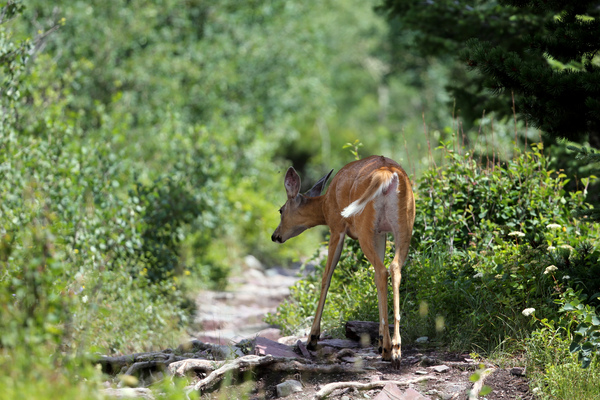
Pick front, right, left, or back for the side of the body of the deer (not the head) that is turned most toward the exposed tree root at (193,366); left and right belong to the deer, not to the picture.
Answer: left

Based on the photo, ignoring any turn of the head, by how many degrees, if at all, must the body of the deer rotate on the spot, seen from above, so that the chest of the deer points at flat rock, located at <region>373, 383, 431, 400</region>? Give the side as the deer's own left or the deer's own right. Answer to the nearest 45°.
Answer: approximately 135° to the deer's own left

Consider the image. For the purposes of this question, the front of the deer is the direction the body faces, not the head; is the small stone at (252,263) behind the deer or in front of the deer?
in front

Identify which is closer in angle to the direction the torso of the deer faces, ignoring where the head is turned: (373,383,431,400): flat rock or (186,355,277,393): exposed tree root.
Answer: the exposed tree root

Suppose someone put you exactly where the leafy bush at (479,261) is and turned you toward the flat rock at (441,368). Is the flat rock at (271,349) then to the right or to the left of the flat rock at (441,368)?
right

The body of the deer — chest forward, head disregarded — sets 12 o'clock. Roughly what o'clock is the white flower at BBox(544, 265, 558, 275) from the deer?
The white flower is roughly at 5 o'clock from the deer.

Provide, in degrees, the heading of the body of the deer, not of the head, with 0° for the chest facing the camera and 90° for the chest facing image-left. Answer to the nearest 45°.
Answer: approximately 135°

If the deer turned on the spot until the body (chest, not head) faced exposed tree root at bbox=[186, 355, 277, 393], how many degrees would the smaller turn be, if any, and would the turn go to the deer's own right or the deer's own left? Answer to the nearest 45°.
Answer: approximately 90° to the deer's own left
